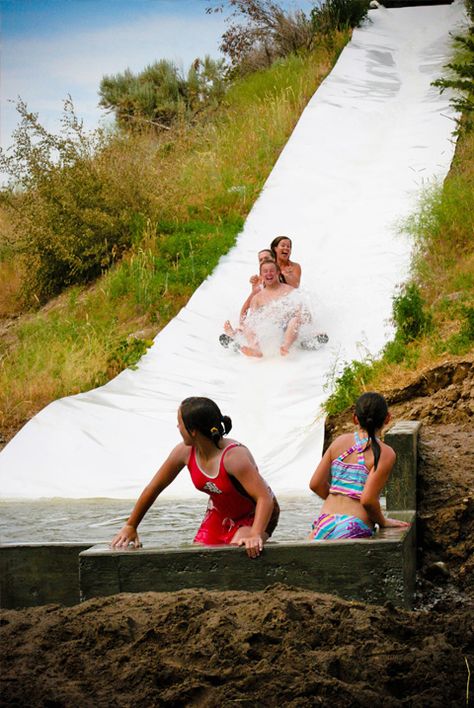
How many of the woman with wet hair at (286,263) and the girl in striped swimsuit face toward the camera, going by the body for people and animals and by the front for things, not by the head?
1

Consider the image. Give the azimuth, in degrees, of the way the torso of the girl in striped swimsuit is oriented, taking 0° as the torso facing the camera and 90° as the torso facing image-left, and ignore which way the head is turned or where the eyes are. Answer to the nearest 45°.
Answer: approximately 180°

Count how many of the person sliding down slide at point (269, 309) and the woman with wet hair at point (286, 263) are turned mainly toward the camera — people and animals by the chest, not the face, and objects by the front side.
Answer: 2

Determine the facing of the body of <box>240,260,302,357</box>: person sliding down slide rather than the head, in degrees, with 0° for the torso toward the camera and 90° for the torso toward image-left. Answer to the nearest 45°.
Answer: approximately 0°

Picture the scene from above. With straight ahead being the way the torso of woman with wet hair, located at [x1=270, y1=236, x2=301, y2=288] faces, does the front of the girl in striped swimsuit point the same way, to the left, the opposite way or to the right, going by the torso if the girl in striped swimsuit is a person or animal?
the opposite way

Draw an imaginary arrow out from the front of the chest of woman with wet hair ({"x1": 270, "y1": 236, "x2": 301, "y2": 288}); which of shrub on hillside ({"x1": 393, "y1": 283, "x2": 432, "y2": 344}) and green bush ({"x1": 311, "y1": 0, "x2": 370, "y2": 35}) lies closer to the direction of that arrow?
the shrub on hillside

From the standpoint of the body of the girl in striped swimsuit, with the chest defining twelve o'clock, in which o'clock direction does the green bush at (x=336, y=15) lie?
The green bush is roughly at 12 o'clock from the girl in striped swimsuit.

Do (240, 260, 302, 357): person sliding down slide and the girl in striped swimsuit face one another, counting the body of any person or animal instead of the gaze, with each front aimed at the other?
yes

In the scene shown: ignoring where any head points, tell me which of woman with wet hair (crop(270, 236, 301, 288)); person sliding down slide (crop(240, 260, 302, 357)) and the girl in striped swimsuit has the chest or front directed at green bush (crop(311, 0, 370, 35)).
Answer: the girl in striped swimsuit

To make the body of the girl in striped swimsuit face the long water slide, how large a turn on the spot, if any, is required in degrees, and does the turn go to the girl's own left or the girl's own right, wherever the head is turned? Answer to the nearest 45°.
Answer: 0° — they already face it

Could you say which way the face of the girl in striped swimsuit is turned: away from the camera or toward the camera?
away from the camera
